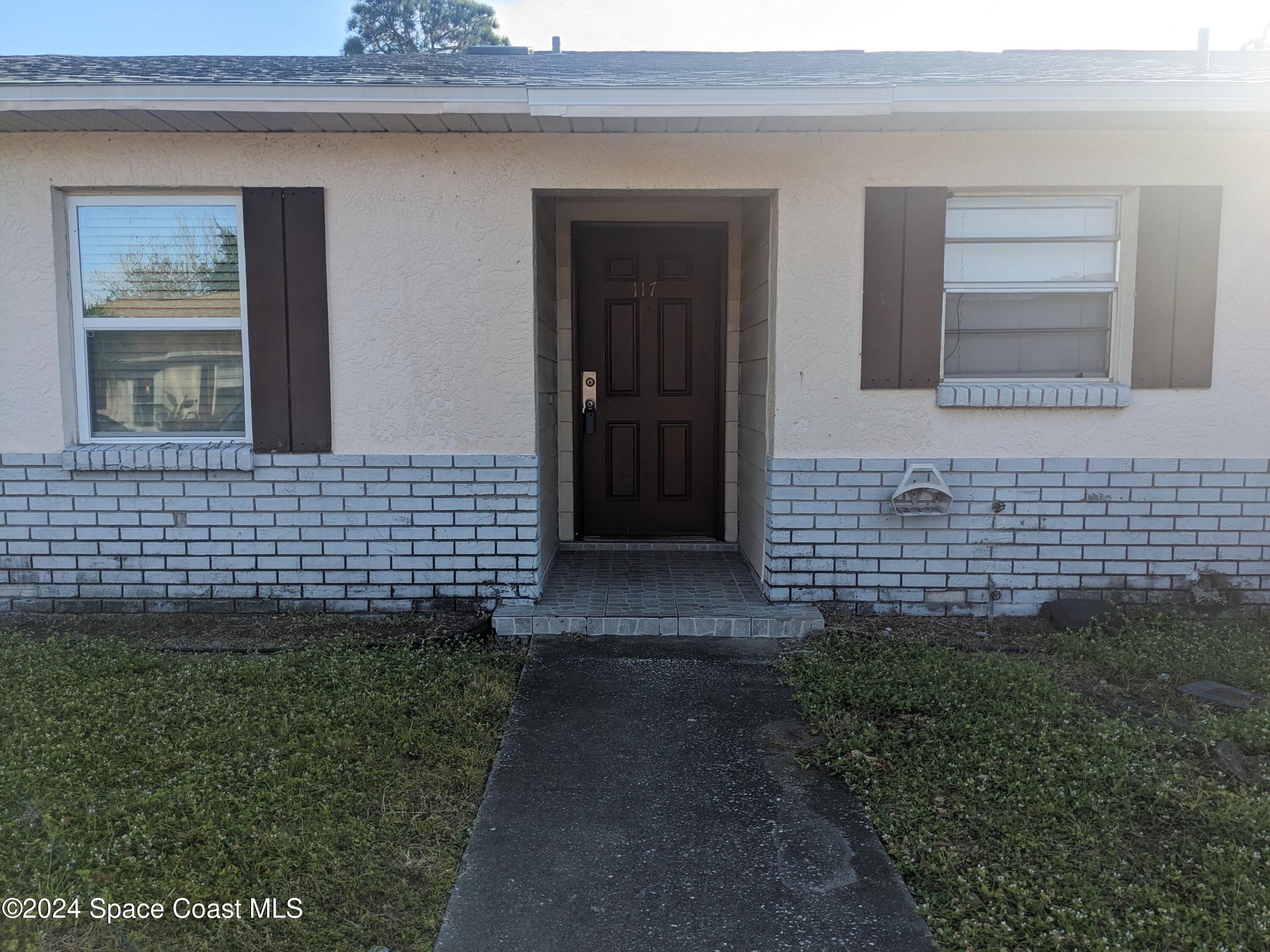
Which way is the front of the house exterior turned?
toward the camera
